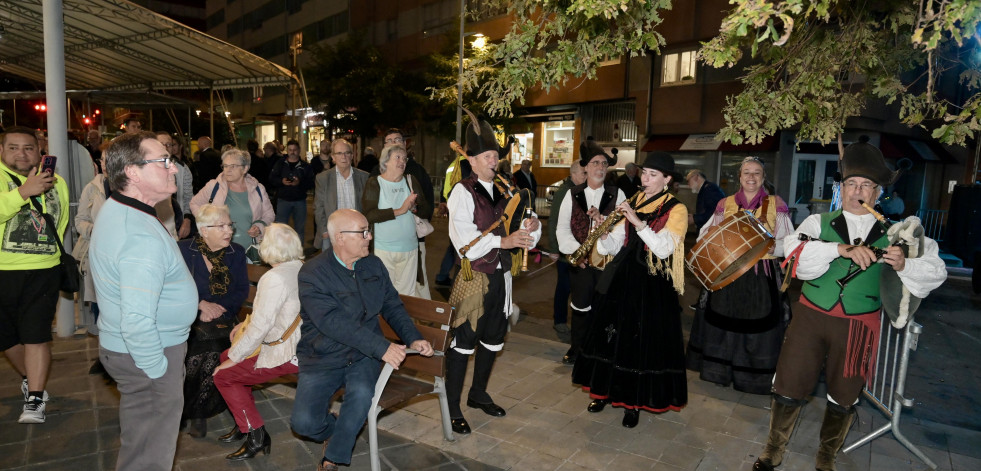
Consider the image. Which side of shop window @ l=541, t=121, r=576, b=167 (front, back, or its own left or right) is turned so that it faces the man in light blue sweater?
front

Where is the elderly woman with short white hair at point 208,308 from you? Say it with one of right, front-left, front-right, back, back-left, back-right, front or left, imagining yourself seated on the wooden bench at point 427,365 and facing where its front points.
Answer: front-right

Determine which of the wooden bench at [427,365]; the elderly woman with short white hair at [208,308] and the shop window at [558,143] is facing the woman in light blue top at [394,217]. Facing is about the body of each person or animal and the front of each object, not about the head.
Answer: the shop window

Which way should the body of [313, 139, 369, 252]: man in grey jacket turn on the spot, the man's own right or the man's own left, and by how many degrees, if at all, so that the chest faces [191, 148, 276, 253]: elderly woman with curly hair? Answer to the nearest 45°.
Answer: approximately 45° to the man's own right

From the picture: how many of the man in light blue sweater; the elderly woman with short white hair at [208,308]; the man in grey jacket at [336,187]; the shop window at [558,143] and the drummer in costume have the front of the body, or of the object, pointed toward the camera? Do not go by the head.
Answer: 4

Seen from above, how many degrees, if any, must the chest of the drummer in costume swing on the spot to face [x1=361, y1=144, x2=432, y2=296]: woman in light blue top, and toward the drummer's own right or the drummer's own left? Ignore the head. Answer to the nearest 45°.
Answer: approximately 90° to the drummer's own right

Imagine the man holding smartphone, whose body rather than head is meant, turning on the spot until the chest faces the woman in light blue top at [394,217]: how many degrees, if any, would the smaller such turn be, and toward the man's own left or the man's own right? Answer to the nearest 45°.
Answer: approximately 45° to the man's own left

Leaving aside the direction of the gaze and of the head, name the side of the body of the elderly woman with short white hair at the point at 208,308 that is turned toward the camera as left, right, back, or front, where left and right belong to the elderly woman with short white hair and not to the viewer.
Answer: front

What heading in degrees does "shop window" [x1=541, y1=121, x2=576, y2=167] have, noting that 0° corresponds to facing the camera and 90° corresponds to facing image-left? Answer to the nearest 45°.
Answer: approximately 0°

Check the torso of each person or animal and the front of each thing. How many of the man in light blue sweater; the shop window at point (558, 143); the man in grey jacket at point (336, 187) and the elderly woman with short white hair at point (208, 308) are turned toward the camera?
3

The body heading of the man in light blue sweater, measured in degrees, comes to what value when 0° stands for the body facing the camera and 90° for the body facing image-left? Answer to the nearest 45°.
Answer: approximately 270°

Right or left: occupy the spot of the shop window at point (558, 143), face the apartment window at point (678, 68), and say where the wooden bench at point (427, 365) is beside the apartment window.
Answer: right

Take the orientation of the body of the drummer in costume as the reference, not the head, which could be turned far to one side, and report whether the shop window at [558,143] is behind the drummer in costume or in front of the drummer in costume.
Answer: behind

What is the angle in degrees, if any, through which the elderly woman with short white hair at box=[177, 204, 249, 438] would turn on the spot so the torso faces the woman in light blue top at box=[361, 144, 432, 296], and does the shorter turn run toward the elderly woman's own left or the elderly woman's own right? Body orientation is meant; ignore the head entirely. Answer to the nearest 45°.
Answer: approximately 135° to the elderly woman's own left

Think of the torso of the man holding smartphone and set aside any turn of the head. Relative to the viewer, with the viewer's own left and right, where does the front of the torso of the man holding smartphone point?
facing the viewer and to the right of the viewer

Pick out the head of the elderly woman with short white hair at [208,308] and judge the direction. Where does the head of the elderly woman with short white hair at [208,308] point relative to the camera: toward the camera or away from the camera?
toward the camera

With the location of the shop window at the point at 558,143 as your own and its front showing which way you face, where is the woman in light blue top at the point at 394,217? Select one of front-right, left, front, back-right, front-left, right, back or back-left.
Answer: front

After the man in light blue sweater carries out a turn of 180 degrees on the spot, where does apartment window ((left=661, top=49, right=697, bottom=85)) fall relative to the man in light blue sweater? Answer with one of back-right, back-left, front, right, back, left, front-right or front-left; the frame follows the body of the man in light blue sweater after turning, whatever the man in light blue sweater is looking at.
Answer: back-right

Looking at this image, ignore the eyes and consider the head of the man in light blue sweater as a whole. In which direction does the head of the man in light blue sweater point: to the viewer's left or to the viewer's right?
to the viewer's right
